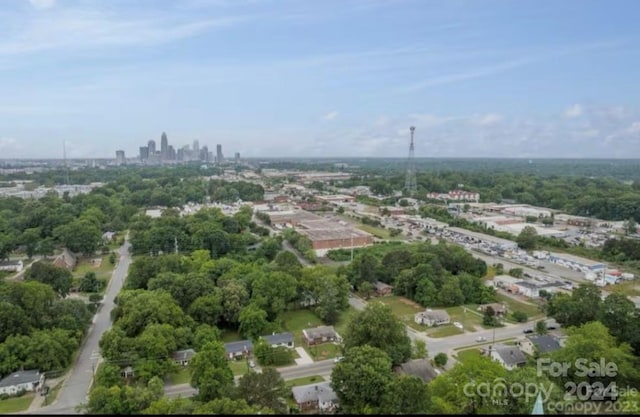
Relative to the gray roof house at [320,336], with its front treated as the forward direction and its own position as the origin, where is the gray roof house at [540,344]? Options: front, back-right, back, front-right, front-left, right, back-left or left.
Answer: left

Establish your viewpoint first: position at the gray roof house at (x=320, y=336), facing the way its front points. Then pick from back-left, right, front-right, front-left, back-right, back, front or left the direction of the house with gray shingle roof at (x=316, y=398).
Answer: front

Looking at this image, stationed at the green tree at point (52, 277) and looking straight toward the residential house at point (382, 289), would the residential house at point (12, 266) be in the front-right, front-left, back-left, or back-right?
back-left

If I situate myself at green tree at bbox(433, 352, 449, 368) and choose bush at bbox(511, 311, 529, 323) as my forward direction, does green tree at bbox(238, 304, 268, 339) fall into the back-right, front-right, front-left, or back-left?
back-left

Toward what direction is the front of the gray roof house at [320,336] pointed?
toward the camera

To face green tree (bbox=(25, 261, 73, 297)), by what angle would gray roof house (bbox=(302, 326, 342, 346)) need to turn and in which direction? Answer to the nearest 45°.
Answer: approximately 90° to its right

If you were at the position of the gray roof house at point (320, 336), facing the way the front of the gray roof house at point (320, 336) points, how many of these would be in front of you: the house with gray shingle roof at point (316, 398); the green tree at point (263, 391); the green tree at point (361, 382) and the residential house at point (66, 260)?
3

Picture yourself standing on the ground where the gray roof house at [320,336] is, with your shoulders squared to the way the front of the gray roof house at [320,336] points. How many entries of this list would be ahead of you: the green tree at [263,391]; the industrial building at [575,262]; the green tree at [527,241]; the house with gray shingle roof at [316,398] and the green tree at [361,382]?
3

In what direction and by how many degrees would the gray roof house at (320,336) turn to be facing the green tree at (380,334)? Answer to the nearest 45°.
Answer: approximately 45° to its left

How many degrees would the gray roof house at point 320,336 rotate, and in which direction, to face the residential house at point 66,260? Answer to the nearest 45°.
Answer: approximately 135° to its right

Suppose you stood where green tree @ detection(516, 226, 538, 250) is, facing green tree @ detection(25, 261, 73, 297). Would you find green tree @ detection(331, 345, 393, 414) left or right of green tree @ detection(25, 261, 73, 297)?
left

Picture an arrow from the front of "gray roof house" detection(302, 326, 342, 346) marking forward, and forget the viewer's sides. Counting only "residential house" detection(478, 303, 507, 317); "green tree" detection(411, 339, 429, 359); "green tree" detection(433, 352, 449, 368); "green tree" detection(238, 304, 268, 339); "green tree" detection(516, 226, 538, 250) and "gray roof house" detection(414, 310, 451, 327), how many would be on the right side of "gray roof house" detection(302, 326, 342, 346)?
1

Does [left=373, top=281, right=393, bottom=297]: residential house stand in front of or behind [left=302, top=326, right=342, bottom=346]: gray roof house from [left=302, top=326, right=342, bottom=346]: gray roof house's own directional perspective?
behind

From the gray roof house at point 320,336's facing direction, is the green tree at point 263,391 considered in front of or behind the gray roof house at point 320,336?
in front

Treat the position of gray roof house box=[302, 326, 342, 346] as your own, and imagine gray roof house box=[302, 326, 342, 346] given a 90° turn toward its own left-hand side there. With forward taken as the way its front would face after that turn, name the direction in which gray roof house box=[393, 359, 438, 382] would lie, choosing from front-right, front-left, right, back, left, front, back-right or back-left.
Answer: front-right

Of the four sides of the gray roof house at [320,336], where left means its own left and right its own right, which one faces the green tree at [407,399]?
front
